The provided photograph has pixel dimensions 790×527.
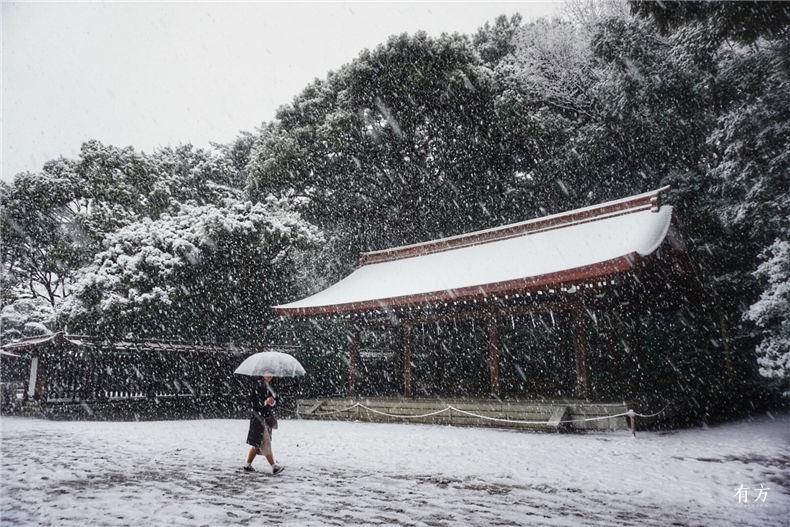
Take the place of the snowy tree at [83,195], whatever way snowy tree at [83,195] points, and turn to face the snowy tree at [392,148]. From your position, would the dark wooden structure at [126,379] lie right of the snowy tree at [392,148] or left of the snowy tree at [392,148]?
right

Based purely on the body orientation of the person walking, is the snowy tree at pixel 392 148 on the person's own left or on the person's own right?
on the person's own left
